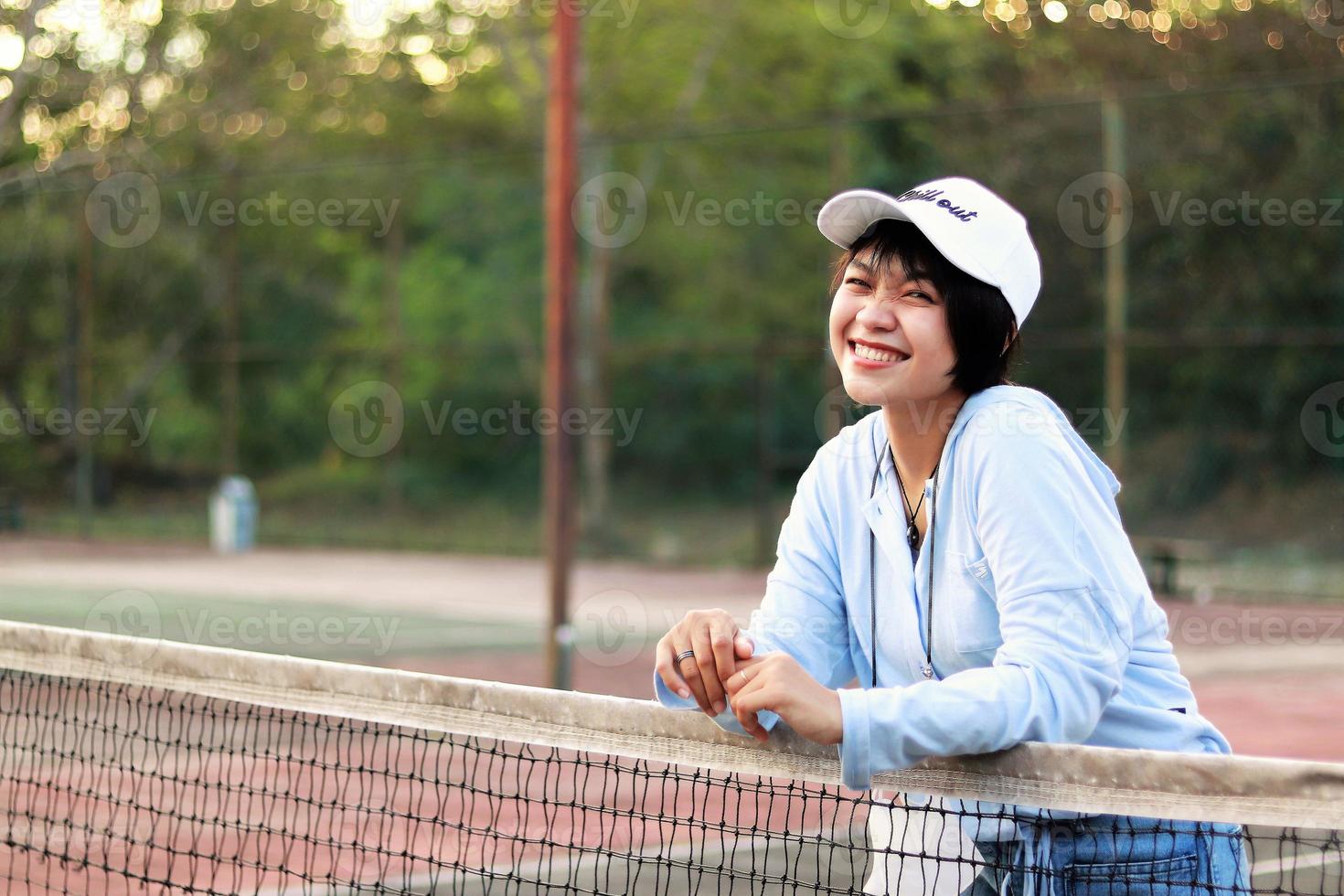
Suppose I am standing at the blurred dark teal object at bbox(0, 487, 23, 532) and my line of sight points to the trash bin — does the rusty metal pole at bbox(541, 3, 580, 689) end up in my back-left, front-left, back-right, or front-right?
front-right

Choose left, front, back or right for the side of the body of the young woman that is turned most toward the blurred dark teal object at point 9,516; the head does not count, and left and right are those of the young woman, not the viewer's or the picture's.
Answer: right

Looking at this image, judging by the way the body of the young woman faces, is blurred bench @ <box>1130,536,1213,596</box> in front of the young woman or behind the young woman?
behind

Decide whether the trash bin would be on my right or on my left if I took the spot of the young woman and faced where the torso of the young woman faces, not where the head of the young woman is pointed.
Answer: on my right

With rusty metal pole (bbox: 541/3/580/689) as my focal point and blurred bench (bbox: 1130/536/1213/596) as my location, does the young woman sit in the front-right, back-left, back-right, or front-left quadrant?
front-left

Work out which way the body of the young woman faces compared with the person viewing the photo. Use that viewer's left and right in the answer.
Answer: facing the viewer and to the left of the viewer

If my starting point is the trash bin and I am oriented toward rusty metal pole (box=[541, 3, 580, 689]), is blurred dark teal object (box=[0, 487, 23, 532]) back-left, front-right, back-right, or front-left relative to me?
back-right

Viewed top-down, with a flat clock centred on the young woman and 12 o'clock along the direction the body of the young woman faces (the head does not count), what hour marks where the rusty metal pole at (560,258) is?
The rusty metal pole is roughly at 4 o'clock from the young woman.

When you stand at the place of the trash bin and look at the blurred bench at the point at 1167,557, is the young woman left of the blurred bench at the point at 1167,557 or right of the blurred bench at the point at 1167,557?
right

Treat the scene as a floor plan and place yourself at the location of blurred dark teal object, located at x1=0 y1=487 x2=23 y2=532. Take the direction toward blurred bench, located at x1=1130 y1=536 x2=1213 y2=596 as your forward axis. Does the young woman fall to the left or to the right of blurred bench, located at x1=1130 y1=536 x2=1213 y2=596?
right

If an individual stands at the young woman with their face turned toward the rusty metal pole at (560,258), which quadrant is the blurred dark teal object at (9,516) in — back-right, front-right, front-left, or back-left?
front-left
